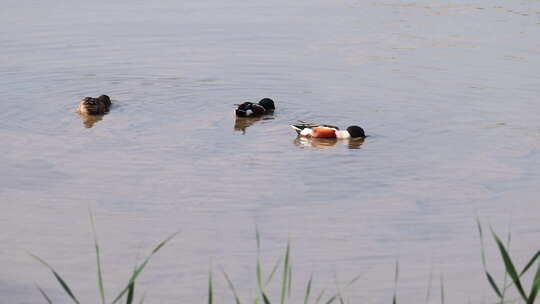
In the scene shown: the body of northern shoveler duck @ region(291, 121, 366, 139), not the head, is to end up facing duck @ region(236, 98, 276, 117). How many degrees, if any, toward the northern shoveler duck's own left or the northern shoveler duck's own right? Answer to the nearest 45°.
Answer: approximately 135° to the northern shoveler duck's own left

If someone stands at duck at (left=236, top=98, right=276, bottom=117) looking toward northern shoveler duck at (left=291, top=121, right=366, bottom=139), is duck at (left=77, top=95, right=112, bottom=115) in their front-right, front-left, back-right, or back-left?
back-right

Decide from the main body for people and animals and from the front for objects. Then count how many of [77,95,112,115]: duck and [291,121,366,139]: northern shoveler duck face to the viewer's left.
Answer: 0

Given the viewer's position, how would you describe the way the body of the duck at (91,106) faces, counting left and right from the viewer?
facing away from the viewer and to the right of the viewer

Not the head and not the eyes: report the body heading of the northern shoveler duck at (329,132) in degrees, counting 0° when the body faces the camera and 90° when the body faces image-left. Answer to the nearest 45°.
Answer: approximately 270°

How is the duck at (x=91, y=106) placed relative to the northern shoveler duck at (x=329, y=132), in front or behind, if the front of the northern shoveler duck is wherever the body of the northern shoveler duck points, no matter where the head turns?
behind

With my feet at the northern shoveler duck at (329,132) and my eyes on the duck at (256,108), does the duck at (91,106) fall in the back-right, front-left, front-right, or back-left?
front-left

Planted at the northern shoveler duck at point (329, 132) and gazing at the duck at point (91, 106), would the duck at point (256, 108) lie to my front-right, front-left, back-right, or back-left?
front-right

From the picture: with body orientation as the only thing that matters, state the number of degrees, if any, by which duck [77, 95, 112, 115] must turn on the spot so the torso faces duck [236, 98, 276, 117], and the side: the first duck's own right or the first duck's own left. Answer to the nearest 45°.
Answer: approximately 45° to the first duck's own right

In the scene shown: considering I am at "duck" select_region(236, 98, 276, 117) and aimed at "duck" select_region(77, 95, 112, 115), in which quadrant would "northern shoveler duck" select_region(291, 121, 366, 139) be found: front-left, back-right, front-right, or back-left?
back-left
